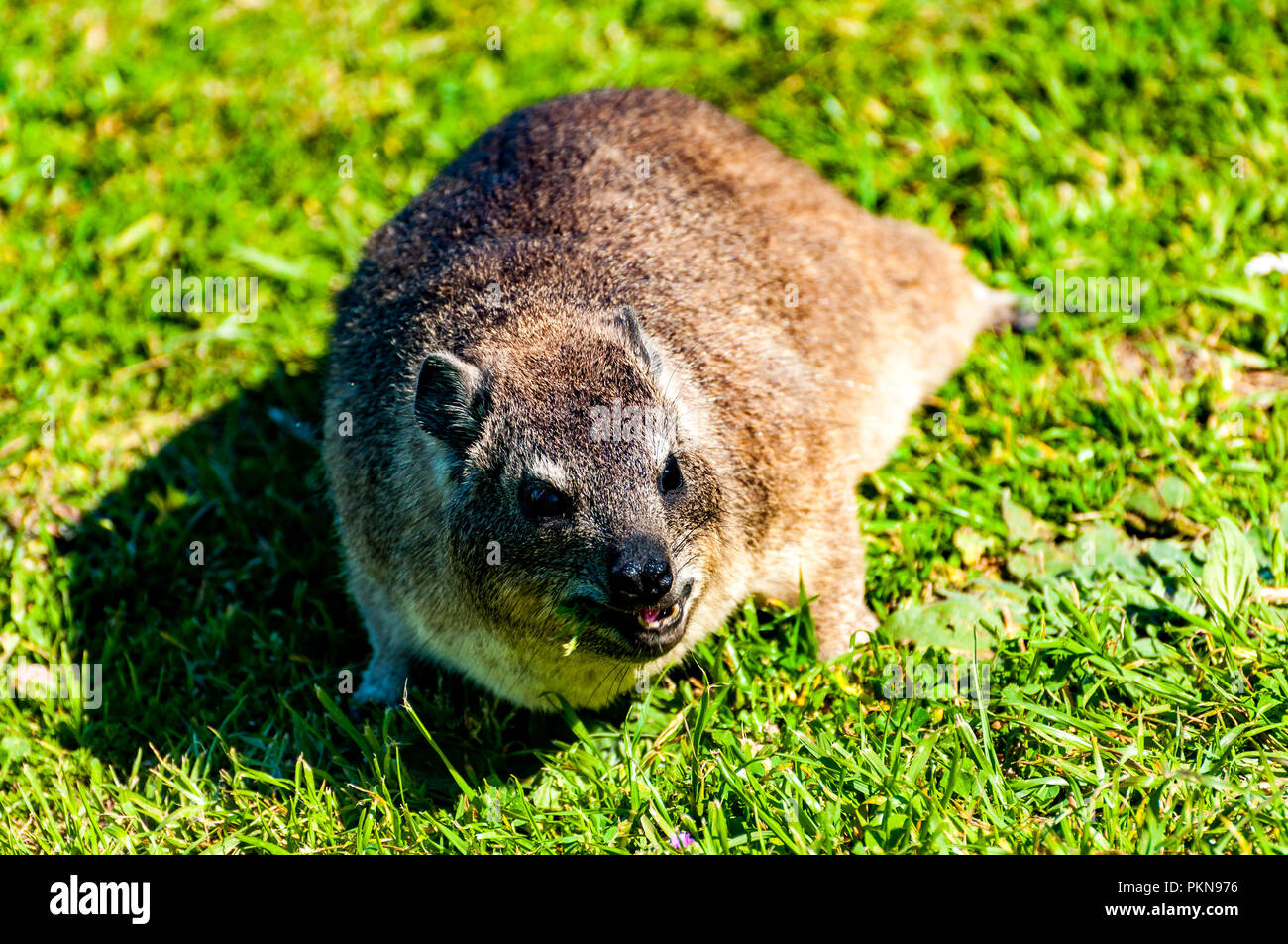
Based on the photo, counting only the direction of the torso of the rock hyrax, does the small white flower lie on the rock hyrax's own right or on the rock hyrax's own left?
on the rock hyrax's own left

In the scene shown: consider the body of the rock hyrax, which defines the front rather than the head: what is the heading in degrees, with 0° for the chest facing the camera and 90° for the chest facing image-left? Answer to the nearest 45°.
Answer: approximately 0°
